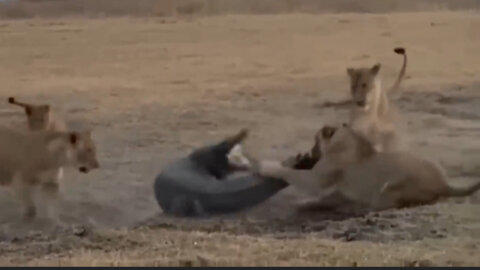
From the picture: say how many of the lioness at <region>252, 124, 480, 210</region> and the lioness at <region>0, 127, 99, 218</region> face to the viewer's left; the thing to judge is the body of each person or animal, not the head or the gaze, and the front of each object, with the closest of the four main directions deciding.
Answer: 1

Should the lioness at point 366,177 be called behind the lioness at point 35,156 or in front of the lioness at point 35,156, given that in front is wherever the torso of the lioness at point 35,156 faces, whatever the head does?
in front

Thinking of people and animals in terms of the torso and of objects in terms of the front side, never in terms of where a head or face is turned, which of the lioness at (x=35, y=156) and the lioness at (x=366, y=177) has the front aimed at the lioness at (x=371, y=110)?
the lioness at (x=35, y=156)

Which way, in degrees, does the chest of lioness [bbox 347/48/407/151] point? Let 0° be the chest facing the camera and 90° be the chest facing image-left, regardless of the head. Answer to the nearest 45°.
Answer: approximately 45°

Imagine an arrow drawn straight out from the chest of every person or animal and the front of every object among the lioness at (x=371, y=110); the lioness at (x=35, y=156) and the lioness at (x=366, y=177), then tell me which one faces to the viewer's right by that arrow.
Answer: the lioness at (x=35, y=156)

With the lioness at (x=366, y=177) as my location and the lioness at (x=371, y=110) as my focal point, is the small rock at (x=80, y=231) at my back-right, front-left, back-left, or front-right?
back-left

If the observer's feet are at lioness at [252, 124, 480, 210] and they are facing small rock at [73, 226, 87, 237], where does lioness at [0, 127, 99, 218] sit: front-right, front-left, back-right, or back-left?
front-right

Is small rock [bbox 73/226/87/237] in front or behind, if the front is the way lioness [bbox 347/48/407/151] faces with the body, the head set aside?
in front

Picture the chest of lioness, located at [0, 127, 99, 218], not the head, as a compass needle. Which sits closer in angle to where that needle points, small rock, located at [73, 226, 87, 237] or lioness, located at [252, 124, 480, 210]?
the lioness

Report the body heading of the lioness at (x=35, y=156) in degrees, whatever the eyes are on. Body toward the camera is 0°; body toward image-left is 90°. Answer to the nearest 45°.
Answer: approximately 270°

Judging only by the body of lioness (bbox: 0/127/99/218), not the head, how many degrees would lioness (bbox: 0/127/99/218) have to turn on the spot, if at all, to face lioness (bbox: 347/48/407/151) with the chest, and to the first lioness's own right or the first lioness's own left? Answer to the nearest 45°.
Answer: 0° — it already faces it

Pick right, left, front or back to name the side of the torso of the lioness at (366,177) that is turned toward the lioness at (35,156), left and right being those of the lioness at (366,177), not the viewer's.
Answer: front

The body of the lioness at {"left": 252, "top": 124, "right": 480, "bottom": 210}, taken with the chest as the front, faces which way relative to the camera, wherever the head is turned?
to the viewer's left

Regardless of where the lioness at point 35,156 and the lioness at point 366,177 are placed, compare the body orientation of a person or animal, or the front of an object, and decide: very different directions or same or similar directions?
very different directions

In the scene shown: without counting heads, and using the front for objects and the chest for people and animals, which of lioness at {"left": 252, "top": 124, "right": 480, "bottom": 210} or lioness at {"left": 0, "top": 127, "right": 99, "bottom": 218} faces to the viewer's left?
lioness at {"left": 252, "top": 124, "right": 480, "bottom": 210}
